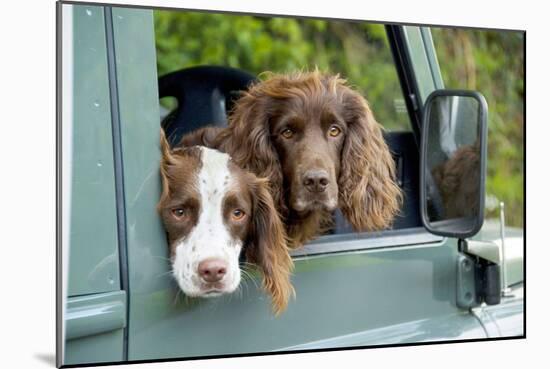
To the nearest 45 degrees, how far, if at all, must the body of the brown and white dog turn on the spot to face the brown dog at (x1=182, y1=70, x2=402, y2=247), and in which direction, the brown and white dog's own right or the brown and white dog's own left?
approximately 135° to the brown and white dog's own left

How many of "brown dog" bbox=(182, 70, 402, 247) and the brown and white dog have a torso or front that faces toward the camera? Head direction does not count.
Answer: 2

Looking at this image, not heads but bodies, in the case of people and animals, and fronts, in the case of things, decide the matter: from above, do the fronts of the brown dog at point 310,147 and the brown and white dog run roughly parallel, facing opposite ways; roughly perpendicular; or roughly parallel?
roughly parallel

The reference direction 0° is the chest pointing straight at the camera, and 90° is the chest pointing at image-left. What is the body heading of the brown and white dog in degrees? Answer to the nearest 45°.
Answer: approximately 0°
